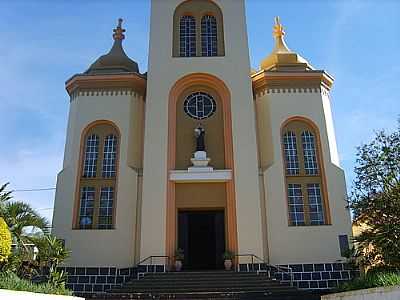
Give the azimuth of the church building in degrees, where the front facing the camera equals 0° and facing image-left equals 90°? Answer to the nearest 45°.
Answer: approximately 0°

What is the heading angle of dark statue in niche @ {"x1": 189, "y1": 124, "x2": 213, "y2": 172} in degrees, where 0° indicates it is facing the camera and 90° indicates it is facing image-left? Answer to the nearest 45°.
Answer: approximately 0°

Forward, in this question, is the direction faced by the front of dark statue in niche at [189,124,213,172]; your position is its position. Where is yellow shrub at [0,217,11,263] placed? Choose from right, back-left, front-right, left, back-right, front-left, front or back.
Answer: front-right

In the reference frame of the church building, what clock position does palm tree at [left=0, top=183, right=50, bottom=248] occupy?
The palm tree is roughly at 2 o'clock from the church building.

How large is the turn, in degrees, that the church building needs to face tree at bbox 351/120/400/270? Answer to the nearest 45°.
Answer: approximately 45° to its left

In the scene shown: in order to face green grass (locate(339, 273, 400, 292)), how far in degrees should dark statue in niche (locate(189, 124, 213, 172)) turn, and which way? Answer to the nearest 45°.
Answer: approximately 45° to its left
